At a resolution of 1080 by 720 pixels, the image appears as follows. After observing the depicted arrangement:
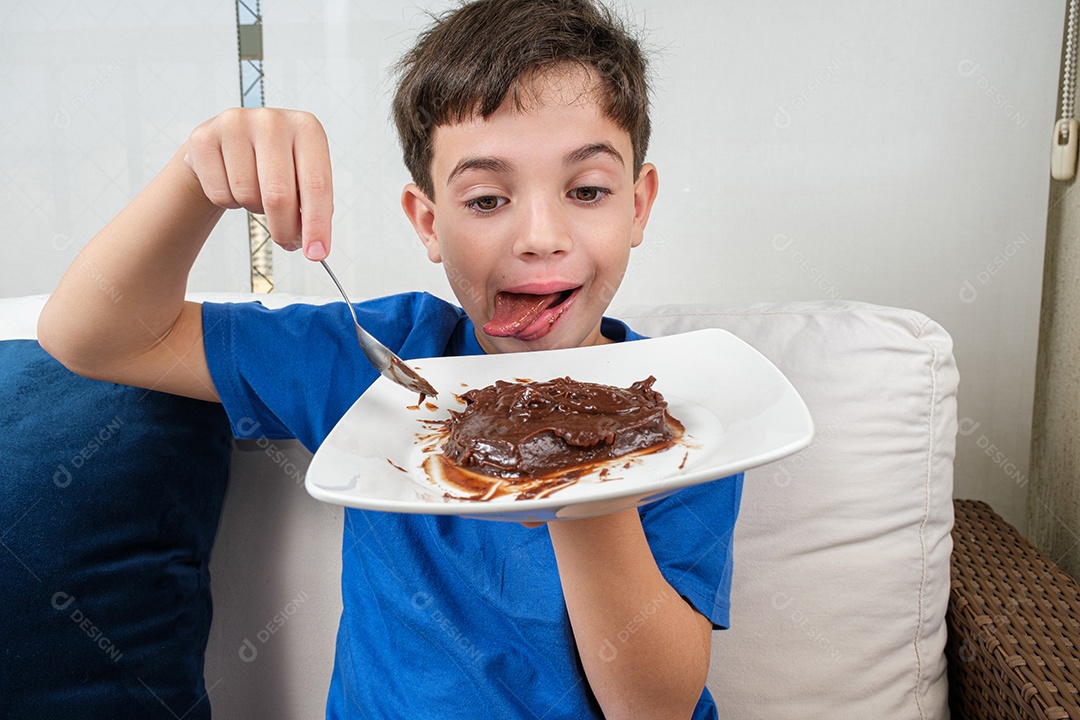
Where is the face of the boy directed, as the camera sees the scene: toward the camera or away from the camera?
toward the camera

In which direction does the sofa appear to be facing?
toward the camera

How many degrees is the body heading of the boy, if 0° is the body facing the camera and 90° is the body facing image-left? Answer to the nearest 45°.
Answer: approximately 0°
